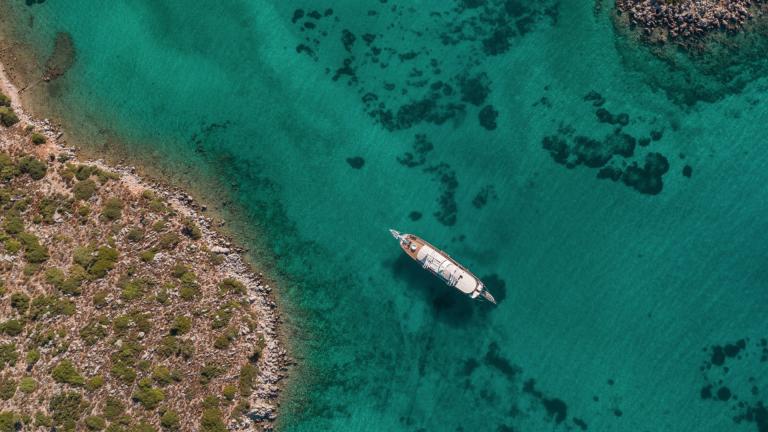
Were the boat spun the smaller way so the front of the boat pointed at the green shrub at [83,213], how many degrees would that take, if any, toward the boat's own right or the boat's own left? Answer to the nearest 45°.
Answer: approximately 45° to the boat's own left

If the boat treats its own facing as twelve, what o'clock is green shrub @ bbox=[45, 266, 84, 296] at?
The green shrub is roughly at 10 o'clock from the boat.

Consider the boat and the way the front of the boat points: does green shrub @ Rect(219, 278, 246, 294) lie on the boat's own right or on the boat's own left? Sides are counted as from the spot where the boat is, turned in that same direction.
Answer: on the boat's own left

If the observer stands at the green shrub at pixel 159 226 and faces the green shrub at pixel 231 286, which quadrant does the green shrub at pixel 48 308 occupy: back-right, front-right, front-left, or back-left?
back-right

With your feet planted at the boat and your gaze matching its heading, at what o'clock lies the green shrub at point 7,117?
The green shrub is roughly at 10 o'clock from the boat.

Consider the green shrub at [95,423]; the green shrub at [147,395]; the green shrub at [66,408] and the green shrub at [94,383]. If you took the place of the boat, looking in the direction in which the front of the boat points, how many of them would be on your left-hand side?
4

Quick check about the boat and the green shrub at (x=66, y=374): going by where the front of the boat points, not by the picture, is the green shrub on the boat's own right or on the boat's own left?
on the boat's own left

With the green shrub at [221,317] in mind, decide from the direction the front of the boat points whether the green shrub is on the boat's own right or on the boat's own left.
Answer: on the boat's own left

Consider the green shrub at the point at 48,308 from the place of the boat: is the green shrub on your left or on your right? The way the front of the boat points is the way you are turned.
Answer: on your left

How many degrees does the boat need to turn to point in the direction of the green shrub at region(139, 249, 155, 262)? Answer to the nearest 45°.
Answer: approximately 45° to its left

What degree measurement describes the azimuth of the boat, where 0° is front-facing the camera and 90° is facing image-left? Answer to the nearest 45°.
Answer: approximately 135°

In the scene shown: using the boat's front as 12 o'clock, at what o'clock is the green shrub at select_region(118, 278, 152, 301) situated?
The green shrub is roughly at 10 o'clock from the boat.

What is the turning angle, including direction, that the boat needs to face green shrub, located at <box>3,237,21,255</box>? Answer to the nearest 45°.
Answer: approximately 45° to its left

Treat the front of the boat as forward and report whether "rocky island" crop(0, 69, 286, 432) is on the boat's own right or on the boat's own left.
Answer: on the boat's own left

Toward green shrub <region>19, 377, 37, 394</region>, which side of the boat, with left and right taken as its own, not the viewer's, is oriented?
left

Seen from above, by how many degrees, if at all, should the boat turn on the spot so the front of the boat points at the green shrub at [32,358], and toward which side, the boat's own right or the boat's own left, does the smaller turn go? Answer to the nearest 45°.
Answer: approximately 90° to the boat's own left
